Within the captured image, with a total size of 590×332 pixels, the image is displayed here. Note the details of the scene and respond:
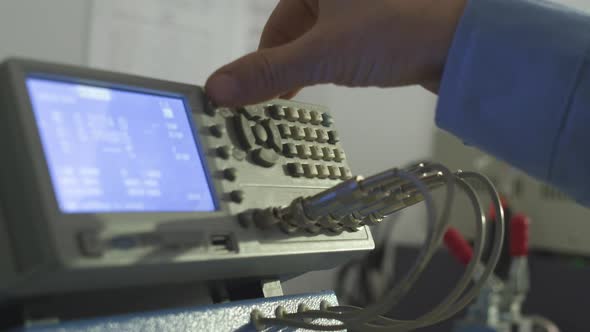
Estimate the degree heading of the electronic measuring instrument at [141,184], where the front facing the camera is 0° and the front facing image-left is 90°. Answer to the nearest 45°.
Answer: approximately 315°
